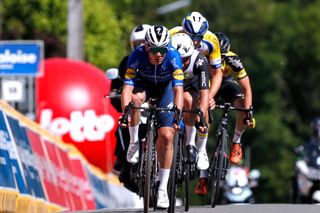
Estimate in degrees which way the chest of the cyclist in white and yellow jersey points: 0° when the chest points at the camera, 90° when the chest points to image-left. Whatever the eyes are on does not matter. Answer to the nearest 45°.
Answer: approximately 0°

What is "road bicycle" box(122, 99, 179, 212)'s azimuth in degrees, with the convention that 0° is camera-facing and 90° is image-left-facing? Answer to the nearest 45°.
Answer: approximately 0°
